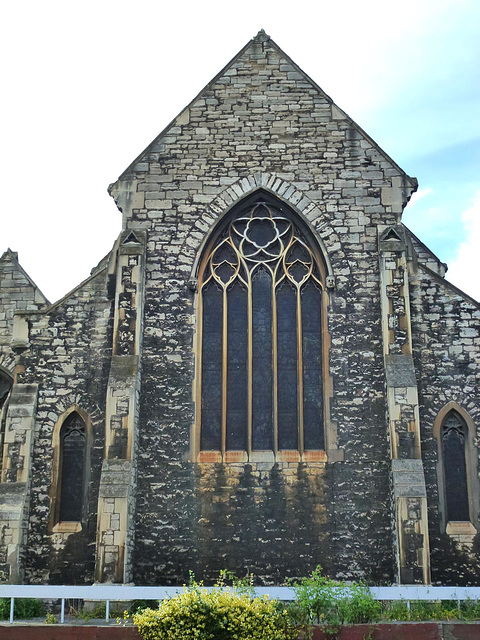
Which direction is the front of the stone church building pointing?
toward the camera

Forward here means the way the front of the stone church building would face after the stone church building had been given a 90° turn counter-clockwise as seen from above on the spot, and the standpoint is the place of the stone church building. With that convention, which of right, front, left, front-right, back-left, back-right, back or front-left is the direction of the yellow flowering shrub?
right
